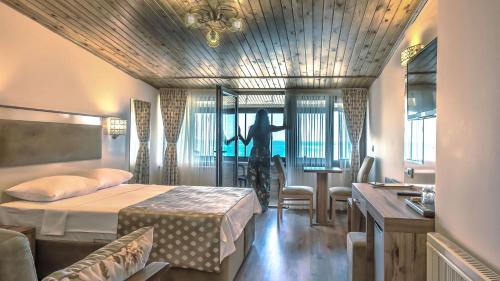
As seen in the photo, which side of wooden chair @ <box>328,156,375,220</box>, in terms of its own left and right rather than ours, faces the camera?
left

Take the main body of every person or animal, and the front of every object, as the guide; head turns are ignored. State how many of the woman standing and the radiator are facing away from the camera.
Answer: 1

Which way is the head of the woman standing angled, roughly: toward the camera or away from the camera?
away from the camera

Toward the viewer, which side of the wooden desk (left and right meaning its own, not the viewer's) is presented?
left

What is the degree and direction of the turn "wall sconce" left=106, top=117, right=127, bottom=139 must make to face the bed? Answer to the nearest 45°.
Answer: approximately 45° to its right

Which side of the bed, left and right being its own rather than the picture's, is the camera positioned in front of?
right

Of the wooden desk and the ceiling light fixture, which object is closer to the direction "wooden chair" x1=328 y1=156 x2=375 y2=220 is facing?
the ceiling light fixture

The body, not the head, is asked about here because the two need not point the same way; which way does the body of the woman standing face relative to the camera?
away from the camera

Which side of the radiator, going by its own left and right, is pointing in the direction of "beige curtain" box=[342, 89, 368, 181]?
right
